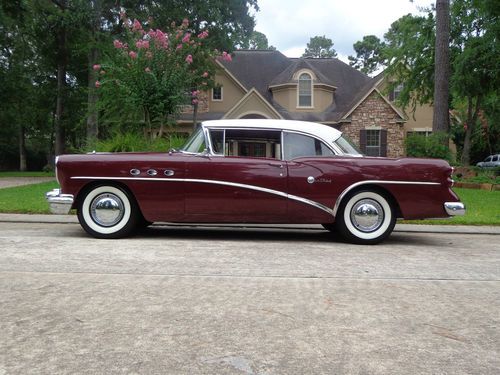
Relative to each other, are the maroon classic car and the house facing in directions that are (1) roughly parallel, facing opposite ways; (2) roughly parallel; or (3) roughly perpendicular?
roughly perpendicular

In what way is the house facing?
toward the camera

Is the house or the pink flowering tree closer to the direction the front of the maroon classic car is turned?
the pink flowering tree

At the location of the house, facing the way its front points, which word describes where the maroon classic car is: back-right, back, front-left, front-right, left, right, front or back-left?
front

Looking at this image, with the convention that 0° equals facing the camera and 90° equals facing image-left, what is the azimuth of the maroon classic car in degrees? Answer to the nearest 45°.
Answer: approximately 90°

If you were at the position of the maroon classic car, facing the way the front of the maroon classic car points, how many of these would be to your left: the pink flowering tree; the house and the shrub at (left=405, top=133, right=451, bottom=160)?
0

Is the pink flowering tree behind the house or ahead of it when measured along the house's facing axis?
ahead

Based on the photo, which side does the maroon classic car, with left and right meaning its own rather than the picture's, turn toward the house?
right

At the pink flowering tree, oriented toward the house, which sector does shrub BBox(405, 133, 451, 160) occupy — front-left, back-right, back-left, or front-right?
front-right

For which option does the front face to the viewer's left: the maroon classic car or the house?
the maroon classic car

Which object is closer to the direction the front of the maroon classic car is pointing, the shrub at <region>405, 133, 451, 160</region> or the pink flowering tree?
the pink flowering tree

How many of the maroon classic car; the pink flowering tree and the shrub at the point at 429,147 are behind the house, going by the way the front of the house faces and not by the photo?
0

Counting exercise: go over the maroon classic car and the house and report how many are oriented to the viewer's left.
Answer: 1

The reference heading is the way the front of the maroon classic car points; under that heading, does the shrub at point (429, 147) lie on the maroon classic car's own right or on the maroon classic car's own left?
on the maroon classic car's own right
